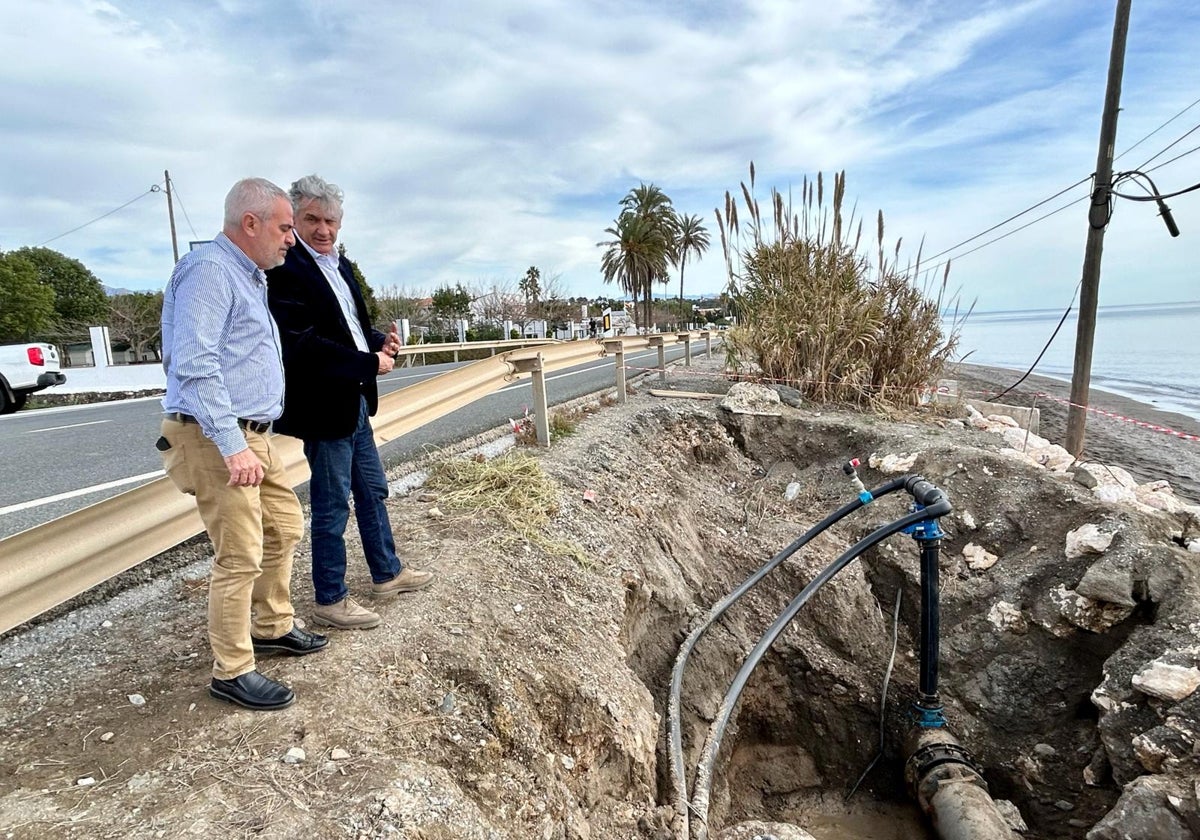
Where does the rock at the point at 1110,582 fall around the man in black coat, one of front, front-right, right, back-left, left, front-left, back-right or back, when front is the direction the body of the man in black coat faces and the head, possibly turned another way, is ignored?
front-left

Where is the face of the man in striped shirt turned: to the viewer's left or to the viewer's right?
to the viewer's right

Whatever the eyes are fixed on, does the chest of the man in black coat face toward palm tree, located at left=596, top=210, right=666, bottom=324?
no

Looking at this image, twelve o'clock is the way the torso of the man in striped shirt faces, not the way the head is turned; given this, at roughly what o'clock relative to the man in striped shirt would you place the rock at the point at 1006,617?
The rock is roughly at 12 o'clock from the man in striped shirt.

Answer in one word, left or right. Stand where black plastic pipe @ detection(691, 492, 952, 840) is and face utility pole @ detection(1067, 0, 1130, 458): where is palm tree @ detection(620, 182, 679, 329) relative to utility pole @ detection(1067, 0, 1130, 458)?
left

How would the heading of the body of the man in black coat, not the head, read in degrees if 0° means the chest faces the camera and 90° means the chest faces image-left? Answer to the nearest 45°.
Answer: approximately 315°

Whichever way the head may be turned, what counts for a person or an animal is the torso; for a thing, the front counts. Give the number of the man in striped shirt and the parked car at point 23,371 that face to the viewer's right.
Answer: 1

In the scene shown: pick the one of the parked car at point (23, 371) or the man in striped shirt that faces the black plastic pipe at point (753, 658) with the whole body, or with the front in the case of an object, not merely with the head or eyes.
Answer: the man in striped shirt

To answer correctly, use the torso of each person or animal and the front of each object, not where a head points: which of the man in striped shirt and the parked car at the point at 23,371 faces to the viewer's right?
the man in striped shirt

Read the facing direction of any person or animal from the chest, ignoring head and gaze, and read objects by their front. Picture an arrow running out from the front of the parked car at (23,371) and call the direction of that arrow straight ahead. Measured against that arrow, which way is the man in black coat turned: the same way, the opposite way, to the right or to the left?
the opposite way

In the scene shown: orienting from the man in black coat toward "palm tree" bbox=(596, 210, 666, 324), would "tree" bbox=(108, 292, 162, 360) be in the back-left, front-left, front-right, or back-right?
front-left

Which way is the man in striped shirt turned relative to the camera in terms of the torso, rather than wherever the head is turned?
to the viewer's right

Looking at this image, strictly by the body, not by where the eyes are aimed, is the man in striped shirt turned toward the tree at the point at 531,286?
no

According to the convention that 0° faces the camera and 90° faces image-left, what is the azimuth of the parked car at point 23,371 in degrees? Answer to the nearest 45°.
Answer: approximately 135°

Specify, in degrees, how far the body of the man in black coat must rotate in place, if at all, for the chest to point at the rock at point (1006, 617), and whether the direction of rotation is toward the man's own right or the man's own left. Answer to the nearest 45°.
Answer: approximately 45° to the man's own left

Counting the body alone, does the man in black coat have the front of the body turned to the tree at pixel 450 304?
no

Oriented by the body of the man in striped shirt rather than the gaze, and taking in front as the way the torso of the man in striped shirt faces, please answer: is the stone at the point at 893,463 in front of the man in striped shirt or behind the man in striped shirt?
in front
